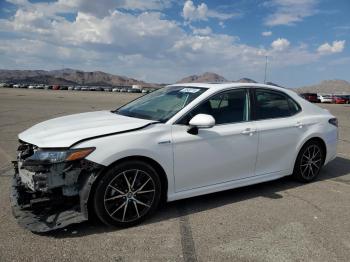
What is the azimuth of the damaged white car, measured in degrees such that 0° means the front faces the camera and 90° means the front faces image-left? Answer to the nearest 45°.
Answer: approximately 45°

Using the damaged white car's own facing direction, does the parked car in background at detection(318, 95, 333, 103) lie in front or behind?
behind
